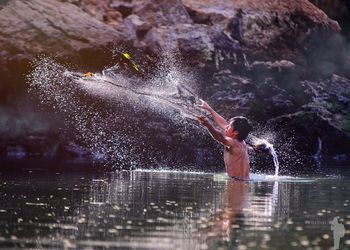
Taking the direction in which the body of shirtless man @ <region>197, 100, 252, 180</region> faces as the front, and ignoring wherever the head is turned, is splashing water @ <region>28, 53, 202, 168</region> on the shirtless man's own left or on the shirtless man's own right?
on the shirtless man's own right

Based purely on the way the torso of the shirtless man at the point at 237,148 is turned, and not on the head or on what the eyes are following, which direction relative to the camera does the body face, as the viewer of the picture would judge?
to the viewer's left
